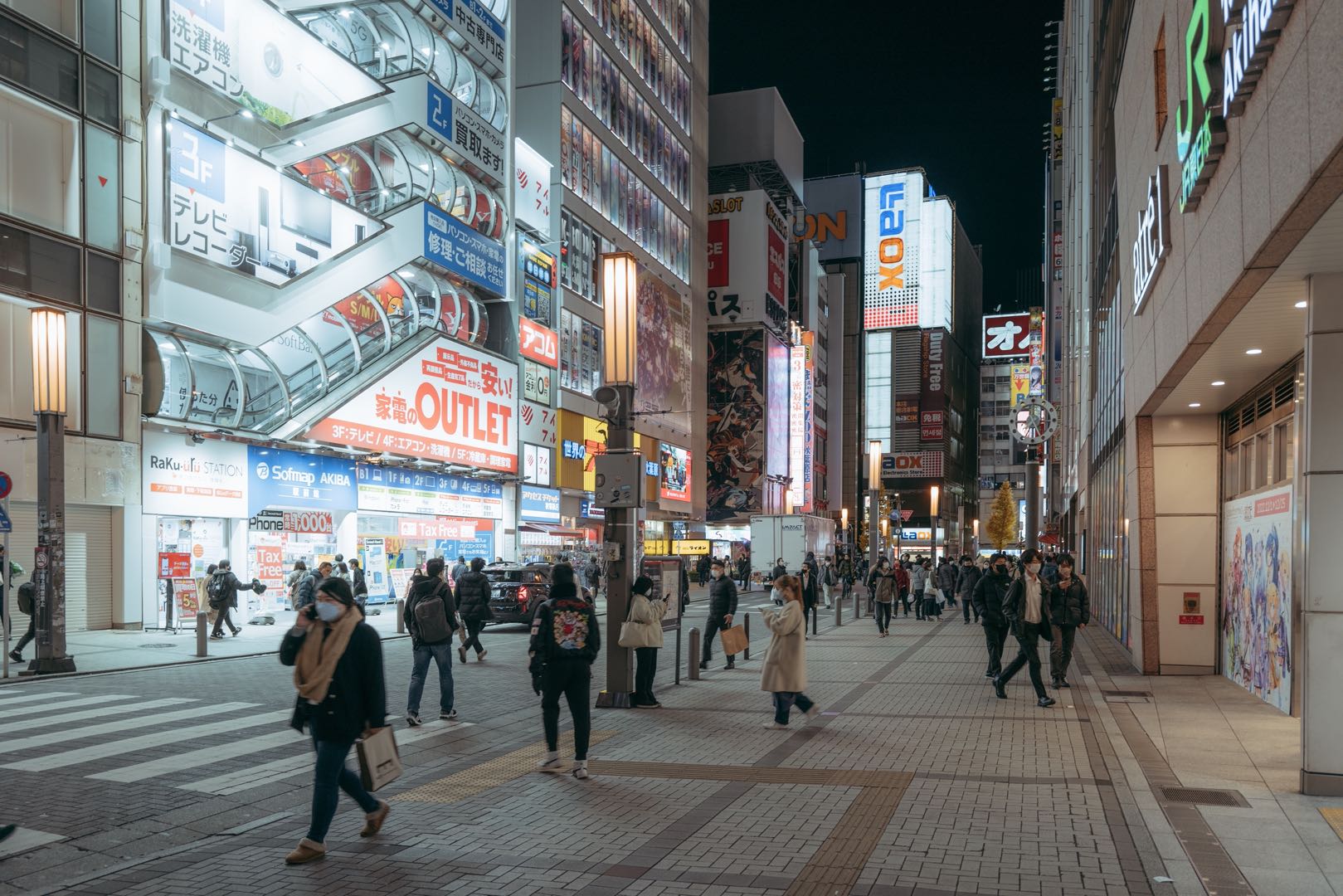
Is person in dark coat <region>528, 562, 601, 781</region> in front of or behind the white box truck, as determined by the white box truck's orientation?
behind

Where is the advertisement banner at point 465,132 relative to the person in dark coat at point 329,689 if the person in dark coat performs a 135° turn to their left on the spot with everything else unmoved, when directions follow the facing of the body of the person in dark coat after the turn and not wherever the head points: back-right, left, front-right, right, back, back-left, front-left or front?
left

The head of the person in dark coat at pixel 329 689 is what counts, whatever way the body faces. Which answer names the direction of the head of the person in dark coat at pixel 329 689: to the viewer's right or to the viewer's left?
to the viewer's left

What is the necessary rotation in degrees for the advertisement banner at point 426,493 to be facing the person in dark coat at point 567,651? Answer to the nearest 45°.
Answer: approximately 45° to its right

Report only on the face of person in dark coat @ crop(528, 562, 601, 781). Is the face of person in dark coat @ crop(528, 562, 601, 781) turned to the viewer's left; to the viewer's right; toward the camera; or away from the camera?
away from the camera

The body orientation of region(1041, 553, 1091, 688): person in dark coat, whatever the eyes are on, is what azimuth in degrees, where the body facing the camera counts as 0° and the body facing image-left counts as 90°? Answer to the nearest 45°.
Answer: approximately 0°

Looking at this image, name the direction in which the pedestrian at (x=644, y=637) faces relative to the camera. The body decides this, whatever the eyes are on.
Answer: to the viewer's right
